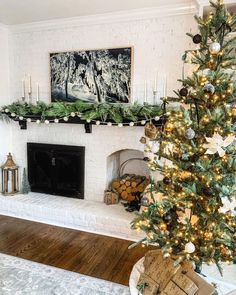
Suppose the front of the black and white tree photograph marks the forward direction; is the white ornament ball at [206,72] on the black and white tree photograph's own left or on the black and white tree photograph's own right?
on the black and white tree photograph's own left

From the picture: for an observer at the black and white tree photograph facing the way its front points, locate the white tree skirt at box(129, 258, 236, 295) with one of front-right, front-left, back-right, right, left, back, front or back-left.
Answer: left

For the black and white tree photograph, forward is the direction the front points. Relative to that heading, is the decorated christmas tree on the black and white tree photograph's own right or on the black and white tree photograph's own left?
on the black and white tree photograph's own left

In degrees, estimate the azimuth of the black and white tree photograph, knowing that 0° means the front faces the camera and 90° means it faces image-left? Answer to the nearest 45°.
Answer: approximately 45°

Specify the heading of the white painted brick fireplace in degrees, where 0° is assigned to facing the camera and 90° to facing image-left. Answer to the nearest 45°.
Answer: approximately 45°

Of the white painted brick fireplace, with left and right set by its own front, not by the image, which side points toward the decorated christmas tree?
left

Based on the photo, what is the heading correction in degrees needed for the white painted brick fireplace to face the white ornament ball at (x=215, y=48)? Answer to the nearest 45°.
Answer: approximately 90° to its left
